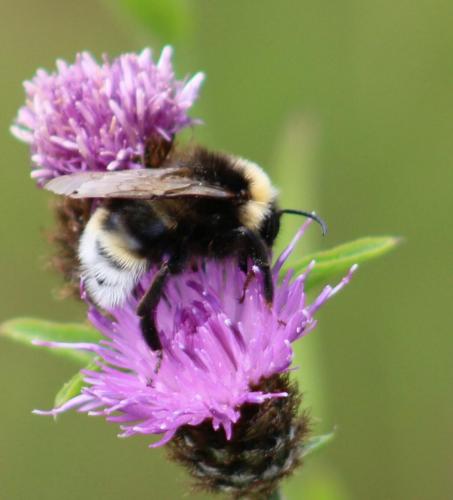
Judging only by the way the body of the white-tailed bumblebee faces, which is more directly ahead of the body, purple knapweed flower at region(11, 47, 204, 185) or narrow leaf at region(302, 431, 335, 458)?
the narrow leaf

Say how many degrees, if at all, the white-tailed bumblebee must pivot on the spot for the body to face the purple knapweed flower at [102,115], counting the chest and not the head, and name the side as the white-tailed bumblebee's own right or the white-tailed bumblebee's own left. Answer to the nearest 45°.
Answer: approximately 135° to the white-tailed bumblebee's own left

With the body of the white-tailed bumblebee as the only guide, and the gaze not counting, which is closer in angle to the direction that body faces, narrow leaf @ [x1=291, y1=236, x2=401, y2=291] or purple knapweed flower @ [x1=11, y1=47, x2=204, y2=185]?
the narrow leaf

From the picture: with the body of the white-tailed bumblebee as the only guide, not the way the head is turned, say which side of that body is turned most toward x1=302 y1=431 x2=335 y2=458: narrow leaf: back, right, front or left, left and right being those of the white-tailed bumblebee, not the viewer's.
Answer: front

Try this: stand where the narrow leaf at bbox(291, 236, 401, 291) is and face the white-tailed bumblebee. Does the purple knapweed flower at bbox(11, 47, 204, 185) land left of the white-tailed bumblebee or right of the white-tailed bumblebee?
right

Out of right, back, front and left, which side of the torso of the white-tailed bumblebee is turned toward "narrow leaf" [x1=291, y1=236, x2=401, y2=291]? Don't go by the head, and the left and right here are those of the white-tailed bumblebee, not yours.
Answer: front

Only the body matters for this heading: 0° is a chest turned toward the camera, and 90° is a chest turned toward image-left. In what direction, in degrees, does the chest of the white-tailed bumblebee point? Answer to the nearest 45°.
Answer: approximately 270°
